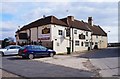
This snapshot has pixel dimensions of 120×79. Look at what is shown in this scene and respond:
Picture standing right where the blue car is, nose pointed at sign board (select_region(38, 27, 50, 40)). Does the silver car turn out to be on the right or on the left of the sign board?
left

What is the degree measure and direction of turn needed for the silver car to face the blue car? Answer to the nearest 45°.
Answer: approximately 135° to its left

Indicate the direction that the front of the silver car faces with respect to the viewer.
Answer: facing to the left of the viewer

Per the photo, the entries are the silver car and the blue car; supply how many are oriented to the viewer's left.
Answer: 1
